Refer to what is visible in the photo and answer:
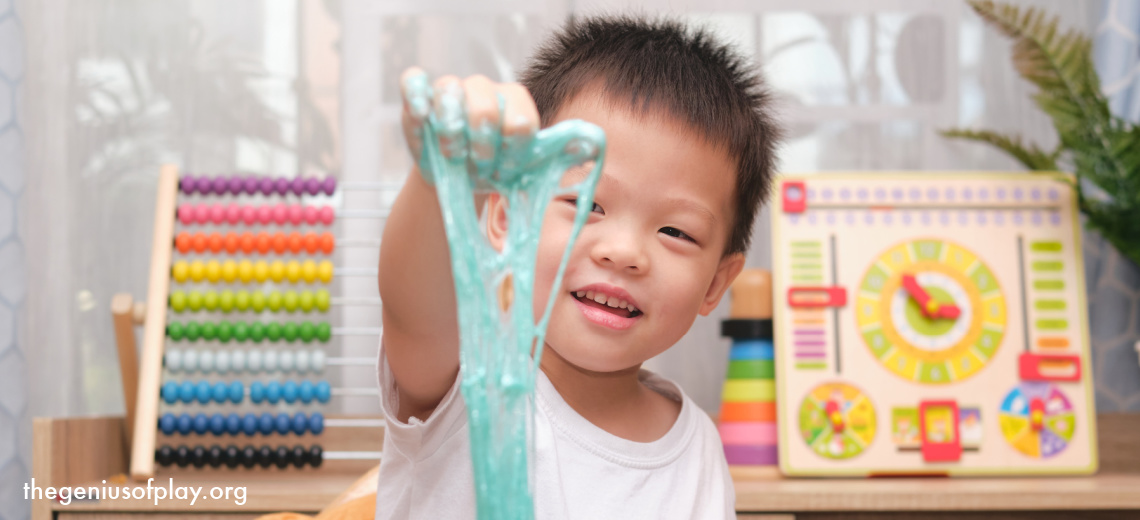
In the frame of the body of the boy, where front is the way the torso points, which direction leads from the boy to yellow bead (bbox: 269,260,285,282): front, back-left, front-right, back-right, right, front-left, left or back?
back-right

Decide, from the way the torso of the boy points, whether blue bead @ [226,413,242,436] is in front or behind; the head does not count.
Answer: behind

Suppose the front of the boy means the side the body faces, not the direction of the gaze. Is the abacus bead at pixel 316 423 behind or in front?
behind

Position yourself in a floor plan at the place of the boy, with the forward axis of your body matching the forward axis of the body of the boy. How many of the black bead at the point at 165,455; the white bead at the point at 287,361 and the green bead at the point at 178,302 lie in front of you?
0

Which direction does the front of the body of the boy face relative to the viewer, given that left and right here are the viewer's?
facing the viewer

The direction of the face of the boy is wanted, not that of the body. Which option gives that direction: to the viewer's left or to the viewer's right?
to the viewer's left

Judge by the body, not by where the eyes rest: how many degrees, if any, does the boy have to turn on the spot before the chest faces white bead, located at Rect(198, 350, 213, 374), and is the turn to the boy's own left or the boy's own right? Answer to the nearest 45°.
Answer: approximately 135° to the boy's own right

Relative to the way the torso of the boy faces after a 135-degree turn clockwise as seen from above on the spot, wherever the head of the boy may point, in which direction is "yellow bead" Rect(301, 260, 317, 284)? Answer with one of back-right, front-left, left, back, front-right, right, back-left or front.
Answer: front

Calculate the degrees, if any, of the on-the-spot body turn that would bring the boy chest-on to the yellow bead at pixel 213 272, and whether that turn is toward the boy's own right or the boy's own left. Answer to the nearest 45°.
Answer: approximately 135° to the boy's own right

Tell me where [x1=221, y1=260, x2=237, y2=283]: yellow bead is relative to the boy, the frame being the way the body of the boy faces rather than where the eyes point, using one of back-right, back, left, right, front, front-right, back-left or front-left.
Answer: back-right

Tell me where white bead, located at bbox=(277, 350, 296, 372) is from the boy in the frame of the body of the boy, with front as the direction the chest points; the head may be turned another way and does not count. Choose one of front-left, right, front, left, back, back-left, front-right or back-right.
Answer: back-right
